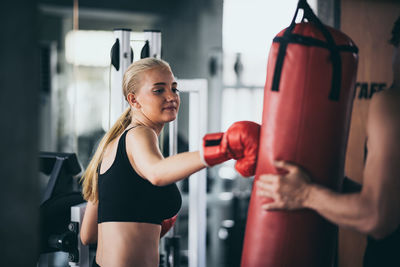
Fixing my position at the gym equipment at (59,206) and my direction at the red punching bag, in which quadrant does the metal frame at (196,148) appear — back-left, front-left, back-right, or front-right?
front-left

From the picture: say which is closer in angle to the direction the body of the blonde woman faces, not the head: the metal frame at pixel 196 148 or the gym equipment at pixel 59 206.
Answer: the metal frame

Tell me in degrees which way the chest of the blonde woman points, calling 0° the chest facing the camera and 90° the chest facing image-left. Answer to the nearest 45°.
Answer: approximately 270°

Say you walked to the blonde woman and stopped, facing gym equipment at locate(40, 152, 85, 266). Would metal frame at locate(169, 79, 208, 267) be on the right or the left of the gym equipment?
right

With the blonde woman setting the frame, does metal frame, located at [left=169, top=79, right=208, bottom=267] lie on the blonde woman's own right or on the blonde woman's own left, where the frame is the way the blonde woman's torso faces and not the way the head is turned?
on the blonde woman's own left

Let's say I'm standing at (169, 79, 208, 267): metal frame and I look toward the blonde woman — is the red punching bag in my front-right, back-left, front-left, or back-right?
front-left

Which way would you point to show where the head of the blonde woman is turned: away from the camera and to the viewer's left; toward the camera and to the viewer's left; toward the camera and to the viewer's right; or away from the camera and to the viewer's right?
toward the camera and to the viewer's right
